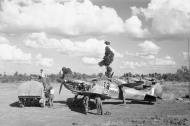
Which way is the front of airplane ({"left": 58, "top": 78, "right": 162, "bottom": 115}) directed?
to the viewer's left

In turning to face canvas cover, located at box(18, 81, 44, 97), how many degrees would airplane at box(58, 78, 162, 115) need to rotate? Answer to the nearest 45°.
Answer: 0° — it already faces it
